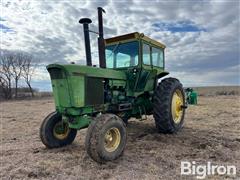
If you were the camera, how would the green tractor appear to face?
facing the viewer and to the left of the viewer
